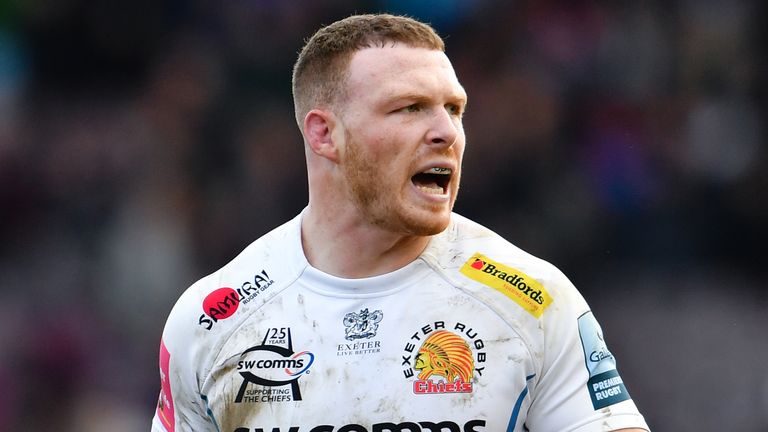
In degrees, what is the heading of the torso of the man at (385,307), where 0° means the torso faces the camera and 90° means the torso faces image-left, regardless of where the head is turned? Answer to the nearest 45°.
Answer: approximately 0°
